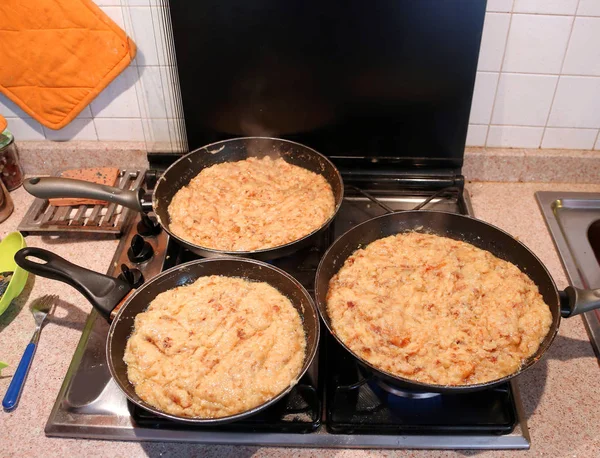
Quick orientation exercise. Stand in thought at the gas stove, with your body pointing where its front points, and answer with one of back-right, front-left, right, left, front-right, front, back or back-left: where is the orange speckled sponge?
back-right

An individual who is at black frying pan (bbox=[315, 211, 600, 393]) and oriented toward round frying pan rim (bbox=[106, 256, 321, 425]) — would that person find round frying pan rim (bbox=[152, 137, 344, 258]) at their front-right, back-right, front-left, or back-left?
front-right

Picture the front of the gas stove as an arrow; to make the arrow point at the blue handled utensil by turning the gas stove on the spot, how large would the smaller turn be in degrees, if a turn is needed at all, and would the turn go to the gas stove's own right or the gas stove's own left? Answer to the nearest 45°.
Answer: approximately 90° to the gas stove's own right

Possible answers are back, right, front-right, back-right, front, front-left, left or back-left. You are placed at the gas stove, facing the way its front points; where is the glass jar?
back-right

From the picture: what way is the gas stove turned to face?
toward the camera
